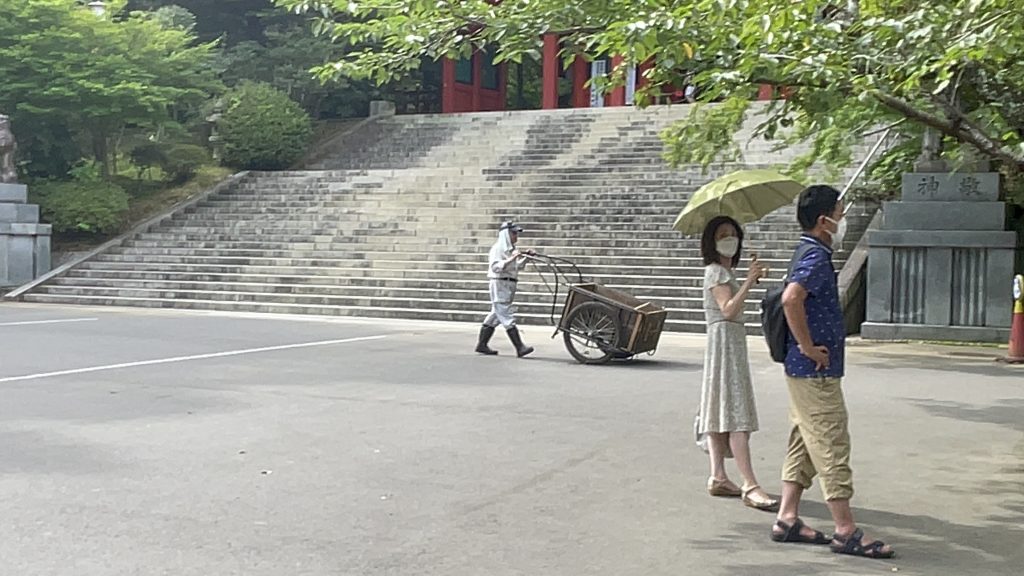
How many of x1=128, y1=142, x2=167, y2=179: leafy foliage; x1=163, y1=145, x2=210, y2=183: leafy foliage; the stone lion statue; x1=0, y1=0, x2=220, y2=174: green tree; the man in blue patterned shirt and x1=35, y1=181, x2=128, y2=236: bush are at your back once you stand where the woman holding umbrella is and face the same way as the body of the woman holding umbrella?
5

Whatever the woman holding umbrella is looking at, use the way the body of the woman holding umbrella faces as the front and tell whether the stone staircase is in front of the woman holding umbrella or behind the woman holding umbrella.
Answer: behind

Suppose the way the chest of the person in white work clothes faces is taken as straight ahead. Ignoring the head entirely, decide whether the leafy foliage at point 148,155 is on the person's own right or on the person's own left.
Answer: on the person's own left

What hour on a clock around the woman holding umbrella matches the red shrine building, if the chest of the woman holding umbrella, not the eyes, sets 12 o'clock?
The red shrine building is roughly at 7 o'clock from the woman holding umbrella.

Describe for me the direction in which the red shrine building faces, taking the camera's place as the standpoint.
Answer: facing the viewer

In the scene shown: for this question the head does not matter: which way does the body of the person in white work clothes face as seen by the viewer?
to the viewer's right

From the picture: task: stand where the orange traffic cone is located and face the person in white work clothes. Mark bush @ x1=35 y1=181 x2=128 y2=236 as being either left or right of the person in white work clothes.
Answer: right

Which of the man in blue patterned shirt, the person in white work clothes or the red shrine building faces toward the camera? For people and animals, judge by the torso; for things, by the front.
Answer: the red shrine building

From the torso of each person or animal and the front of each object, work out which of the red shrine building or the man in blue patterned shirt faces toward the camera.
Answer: the red shrine building

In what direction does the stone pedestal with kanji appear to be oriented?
toward the camera

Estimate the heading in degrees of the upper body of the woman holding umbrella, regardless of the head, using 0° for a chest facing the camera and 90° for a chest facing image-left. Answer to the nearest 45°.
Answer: approximately 315°

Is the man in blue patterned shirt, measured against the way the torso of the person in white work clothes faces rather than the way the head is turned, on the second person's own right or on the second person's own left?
on the second person's own right

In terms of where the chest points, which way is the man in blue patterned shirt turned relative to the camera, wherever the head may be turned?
to the viewer's right
